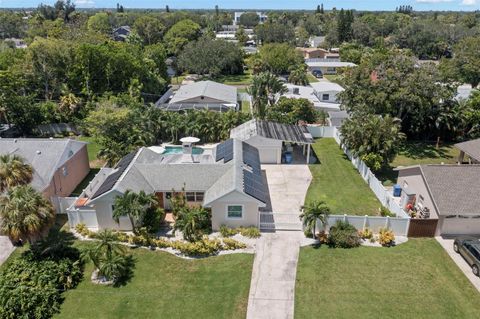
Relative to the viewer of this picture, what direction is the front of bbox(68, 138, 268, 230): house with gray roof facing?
facing the viewer

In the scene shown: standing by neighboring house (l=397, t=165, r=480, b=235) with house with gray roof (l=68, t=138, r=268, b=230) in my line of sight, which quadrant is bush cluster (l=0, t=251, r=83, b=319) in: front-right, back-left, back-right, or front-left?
front-left

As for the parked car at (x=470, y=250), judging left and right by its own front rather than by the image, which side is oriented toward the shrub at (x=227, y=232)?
left

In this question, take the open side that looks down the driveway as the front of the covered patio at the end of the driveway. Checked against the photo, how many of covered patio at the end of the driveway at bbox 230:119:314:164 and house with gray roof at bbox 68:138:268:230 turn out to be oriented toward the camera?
2

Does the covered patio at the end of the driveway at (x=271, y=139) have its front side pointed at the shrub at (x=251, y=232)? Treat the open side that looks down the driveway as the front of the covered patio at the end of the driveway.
yes

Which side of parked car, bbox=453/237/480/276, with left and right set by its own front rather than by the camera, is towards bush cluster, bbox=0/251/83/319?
left

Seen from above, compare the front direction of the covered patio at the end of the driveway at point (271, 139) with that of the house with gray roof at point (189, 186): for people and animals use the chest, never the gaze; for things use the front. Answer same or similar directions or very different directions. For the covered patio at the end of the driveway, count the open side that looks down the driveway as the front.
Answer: same or similar directions

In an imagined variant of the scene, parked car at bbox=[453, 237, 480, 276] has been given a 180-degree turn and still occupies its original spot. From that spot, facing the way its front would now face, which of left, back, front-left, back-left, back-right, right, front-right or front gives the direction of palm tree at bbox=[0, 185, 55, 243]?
right

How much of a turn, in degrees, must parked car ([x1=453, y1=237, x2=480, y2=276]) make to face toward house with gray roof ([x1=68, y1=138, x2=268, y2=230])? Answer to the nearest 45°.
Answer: approximately 45° to its left

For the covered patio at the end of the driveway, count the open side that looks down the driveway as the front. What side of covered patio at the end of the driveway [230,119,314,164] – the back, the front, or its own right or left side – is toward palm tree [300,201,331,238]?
front

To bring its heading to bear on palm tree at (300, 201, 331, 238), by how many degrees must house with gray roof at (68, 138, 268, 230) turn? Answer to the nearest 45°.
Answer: approximately 45° to its left
